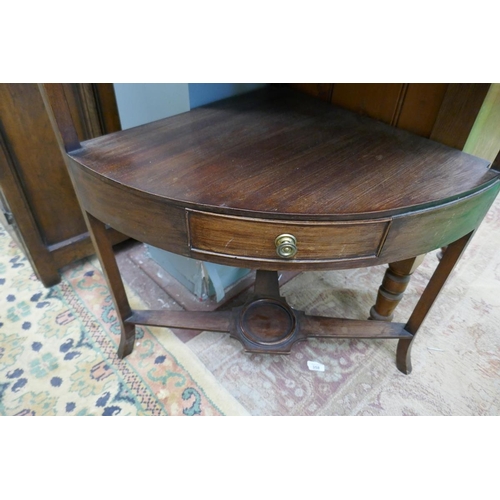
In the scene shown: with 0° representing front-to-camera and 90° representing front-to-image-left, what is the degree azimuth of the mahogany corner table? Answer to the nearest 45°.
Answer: approximately 0°

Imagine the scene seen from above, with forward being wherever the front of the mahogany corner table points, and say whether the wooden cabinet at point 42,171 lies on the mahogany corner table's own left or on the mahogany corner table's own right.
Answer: on the mahogany corner table's own right
